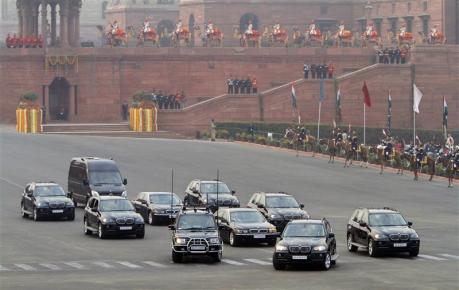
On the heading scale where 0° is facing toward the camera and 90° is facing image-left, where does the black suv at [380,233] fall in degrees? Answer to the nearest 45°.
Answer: approximately 315°

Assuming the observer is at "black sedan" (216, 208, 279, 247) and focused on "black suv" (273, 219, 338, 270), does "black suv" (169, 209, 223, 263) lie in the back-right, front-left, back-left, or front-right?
front-right

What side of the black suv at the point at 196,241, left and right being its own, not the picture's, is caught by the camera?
front

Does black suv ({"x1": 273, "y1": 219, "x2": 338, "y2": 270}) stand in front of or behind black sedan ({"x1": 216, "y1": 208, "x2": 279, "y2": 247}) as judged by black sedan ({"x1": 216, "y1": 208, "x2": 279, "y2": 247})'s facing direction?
in front

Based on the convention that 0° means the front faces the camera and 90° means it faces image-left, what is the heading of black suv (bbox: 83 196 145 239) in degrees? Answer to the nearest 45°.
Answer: approximately 315°

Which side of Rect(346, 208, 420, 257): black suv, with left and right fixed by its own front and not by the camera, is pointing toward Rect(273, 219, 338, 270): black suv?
right

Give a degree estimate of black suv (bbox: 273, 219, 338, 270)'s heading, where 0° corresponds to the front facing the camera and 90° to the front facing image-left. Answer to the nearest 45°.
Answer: approximately 0°

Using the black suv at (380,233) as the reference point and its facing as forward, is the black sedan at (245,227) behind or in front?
behind

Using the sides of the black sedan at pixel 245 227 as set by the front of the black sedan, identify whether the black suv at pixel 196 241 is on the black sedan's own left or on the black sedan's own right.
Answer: on the black sedan's own right
